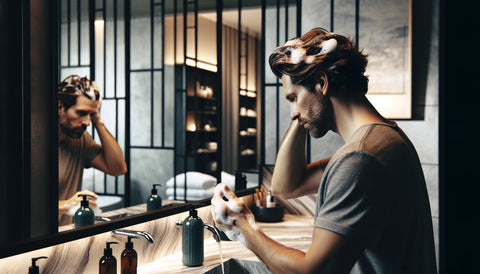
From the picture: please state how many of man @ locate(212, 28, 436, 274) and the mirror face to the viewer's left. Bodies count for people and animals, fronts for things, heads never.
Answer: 1

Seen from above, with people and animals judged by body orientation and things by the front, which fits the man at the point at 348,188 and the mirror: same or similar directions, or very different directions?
very different directions

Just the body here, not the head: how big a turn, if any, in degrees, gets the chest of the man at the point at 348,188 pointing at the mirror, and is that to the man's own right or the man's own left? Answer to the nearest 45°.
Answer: approximately 45° to the man's own right

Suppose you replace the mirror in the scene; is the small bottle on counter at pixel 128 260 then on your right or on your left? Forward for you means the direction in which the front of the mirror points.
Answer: on your right

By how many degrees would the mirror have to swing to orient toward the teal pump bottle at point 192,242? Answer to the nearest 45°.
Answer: approximately 45° to its right

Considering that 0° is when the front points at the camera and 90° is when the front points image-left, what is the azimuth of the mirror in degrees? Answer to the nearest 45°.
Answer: approximately 315°

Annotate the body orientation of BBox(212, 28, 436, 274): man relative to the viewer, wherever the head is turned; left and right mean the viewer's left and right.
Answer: facing to the left of the viewer
